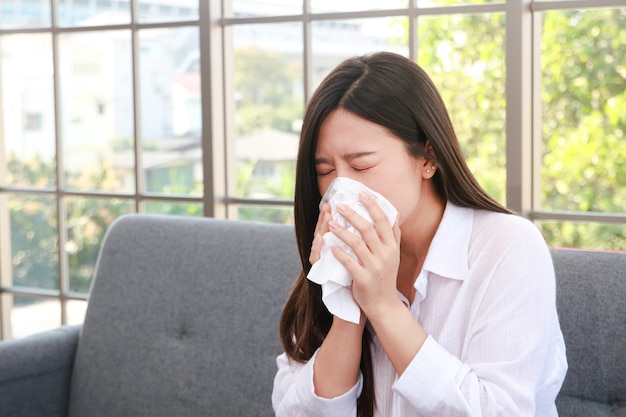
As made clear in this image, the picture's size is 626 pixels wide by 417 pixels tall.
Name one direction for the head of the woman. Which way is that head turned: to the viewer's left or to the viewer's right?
to the viewer's left

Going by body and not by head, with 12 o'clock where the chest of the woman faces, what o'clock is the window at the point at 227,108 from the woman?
The window is roughly at 4 o'clock from the woman.

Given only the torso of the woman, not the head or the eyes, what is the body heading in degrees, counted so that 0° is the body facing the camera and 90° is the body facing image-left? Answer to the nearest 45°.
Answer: approximately 45°
